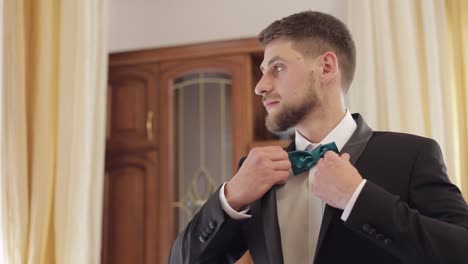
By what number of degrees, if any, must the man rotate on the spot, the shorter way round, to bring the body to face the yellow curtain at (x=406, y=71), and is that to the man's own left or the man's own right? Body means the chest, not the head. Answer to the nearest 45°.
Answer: approximately 135° to the man's own right

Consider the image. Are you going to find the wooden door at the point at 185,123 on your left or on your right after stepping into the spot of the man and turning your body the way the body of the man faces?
on your right

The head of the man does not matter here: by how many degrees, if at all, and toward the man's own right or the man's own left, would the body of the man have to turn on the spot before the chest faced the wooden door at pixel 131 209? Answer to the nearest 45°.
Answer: approximately 90° to the man's own right

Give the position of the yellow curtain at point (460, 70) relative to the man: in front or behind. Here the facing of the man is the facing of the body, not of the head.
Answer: behind

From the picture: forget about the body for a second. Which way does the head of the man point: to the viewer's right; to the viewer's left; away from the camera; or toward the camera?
to the viewer's left

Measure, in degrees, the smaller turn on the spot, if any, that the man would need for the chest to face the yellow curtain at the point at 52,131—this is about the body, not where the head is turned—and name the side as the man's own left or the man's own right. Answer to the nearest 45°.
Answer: approximately 90° to the man's own right

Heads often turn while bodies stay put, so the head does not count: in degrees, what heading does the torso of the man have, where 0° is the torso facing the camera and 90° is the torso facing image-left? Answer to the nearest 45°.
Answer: approximately 45°

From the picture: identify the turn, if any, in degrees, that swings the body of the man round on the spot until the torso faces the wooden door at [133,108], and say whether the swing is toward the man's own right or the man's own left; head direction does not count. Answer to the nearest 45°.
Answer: approximately 90° to the man's own right
